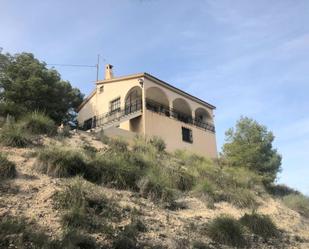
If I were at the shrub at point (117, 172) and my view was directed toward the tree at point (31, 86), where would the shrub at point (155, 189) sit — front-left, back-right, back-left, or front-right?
back-right

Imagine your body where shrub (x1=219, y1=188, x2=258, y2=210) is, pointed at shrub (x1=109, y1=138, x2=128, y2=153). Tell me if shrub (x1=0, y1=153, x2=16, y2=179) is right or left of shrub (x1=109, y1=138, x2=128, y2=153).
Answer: left

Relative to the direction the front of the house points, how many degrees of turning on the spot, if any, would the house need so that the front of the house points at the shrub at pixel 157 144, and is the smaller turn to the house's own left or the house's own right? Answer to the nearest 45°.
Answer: approximately 45° to the house's own right

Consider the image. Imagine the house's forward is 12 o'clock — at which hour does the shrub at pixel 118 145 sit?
The shrub is roughly at 2 o'clock from the house.

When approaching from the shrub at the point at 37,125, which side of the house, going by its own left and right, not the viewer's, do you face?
right

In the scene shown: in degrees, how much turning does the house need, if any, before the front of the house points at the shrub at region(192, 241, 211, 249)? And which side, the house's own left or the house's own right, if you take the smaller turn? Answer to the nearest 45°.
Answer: approximately 45° to the house's own right

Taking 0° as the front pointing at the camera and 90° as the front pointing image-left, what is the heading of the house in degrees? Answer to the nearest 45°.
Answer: approximately 315°

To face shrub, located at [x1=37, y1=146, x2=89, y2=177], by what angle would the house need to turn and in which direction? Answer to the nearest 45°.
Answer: approximately 45° to its right

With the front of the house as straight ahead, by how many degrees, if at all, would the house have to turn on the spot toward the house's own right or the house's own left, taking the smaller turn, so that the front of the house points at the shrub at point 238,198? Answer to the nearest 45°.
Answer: approximately 45° to the house's own right

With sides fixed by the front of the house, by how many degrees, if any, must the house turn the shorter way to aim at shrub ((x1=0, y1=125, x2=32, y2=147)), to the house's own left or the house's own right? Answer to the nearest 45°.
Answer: approximately 45° to the house's own right

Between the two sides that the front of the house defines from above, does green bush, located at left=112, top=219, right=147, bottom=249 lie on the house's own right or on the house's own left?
on the house's own right

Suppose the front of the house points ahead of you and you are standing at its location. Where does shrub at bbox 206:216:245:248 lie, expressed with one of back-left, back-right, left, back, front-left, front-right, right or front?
front-right

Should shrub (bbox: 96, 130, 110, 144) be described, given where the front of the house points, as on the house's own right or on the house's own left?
on the house's own right
